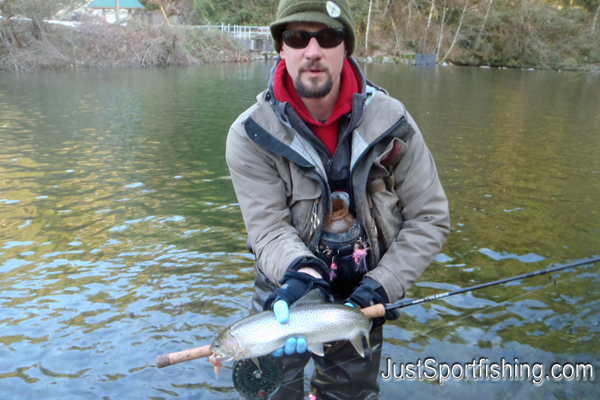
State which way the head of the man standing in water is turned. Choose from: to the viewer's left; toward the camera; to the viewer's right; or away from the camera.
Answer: toward the camera

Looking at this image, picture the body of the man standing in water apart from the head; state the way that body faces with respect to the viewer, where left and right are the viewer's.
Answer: facing the viewer
